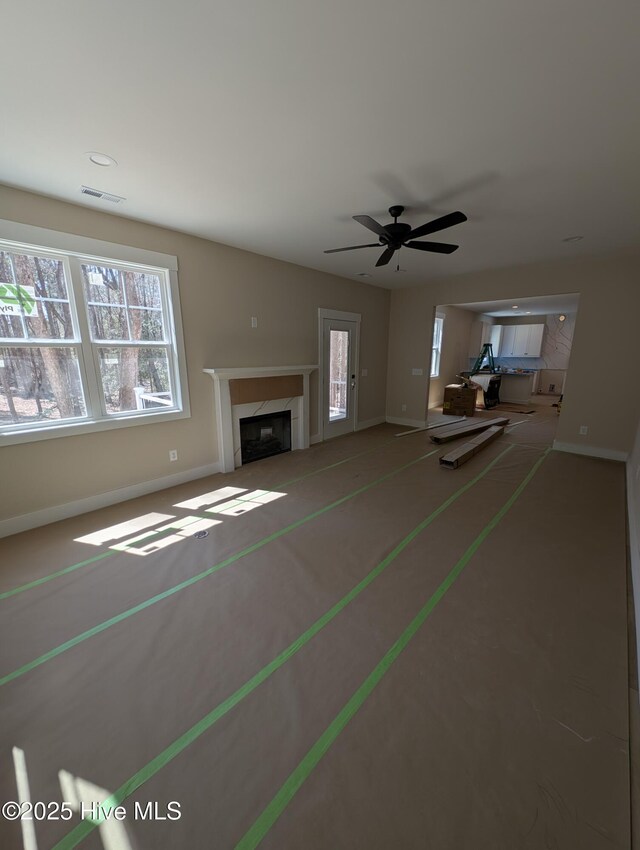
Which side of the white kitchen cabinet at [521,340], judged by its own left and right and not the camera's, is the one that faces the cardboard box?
front

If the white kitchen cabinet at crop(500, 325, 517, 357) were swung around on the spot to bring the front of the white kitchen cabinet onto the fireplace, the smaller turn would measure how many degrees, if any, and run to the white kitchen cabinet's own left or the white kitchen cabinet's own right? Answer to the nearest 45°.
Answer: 0° — it already faces it

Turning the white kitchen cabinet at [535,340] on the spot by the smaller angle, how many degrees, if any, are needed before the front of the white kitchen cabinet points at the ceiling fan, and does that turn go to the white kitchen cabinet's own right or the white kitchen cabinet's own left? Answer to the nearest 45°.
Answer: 0° — it already faces it

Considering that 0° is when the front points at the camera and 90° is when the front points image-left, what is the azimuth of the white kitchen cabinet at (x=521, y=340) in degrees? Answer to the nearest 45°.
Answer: approximately 0°

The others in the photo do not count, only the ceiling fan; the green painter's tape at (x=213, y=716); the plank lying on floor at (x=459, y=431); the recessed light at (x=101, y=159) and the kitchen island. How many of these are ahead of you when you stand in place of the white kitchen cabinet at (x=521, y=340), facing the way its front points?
5

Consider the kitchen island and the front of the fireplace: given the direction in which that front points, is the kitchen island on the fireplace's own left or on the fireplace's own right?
on the fireplace's own left

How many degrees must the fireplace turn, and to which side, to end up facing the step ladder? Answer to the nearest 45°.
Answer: approximately 90° to its left

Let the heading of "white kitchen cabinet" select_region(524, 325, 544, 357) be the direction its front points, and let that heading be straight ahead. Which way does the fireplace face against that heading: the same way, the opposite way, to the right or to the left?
to the left

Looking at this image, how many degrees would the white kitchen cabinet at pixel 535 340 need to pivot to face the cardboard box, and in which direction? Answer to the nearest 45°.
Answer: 0° — it already faces it

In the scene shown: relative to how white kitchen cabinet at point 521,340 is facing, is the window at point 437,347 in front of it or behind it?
in front

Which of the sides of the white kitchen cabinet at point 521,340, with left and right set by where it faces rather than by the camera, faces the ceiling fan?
front
